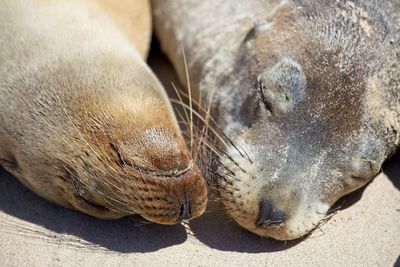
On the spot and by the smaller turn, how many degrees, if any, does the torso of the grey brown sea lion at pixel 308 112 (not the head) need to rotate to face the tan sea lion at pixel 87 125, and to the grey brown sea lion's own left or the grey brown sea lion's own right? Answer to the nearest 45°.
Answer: approximately 90° to the grey brown sea lion's own right

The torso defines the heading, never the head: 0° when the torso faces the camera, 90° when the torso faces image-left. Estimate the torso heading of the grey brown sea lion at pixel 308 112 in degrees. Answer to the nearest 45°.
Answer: approximately 0°
